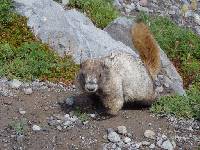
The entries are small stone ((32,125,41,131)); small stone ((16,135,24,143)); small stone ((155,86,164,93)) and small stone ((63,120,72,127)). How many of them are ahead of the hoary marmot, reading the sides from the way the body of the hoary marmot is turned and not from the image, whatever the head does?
3

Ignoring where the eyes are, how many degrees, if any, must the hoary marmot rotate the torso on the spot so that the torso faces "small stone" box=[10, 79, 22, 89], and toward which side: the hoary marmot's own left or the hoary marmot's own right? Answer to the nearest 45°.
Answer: approximately 45° to the hoary marmot's own right

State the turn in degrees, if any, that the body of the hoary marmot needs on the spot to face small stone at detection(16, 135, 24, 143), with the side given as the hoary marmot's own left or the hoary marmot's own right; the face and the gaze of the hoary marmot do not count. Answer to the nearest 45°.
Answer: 0° — it already faces it

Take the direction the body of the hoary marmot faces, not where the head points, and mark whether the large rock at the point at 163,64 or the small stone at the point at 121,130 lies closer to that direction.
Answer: the small stone

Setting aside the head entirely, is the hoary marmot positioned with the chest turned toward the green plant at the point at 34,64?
no

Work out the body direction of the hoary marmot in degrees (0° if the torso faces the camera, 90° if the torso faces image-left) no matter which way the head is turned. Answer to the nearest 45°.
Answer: approximately 45°

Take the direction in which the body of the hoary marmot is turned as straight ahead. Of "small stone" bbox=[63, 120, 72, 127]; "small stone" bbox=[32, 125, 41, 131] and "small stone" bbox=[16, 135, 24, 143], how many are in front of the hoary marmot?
3

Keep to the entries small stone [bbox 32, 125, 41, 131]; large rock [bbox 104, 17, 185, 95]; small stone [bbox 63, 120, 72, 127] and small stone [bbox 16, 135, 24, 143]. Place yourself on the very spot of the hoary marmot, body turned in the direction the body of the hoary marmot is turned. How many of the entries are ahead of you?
3

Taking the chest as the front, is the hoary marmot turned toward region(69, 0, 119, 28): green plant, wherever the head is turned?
no

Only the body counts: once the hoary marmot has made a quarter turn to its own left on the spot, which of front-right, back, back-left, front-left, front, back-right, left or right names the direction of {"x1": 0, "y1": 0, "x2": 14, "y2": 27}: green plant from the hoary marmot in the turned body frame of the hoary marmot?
back

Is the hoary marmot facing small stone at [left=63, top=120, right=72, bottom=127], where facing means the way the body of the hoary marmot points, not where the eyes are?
yes

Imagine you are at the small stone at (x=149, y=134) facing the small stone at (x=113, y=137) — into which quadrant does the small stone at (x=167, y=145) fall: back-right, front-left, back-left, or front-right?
back-left

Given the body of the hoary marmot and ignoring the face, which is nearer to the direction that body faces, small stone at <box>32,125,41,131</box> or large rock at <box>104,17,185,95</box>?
the small stone

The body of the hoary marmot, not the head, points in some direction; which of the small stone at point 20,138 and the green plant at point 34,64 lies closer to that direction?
the small stone

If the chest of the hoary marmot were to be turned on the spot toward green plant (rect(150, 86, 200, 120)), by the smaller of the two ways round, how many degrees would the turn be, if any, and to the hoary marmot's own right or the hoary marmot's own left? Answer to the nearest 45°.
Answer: approximately 135° to the hoary marmot's own left

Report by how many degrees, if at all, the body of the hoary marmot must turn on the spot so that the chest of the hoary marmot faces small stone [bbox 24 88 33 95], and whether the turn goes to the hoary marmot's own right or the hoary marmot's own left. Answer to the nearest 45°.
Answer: approximately 45° to the hoary marmot's own right

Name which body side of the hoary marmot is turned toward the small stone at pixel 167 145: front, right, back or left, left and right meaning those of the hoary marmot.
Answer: left
